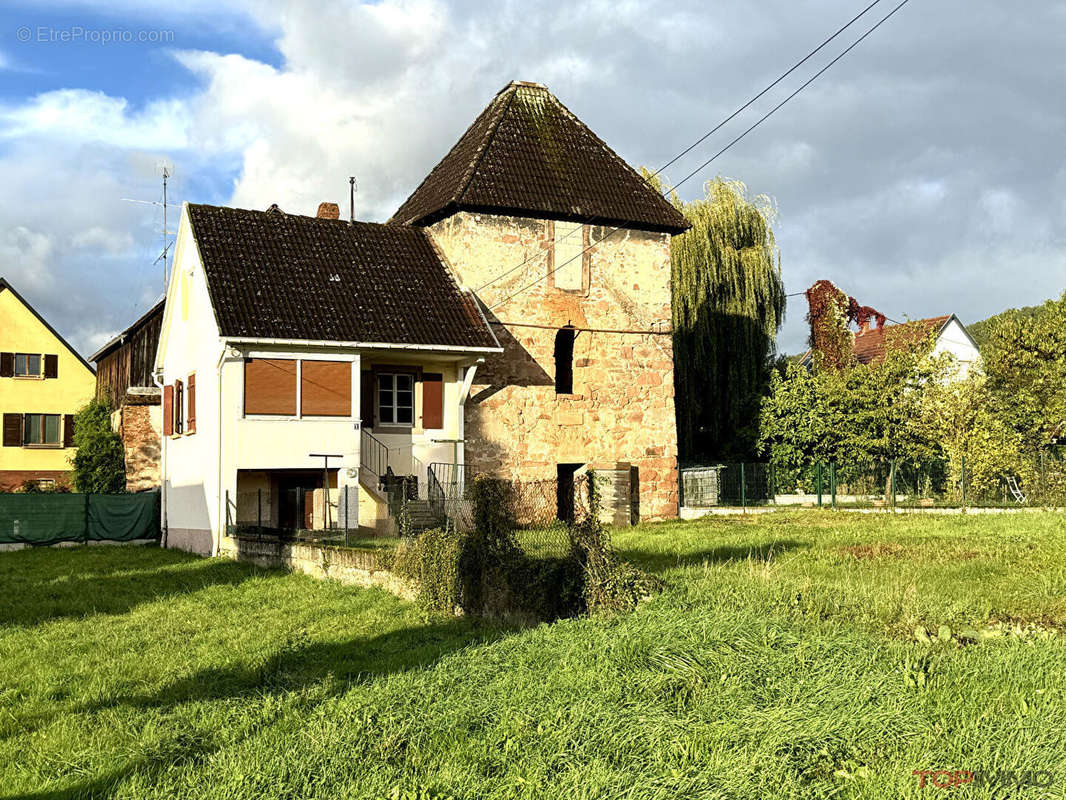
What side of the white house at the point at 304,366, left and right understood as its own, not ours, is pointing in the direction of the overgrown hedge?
front

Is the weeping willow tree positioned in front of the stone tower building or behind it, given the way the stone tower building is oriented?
behind

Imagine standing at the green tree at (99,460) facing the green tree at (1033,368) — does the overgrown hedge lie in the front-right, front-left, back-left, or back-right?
front-right

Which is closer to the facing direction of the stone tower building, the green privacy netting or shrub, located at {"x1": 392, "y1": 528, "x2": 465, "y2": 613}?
the shrub

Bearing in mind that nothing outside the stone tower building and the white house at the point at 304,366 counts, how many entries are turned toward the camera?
2

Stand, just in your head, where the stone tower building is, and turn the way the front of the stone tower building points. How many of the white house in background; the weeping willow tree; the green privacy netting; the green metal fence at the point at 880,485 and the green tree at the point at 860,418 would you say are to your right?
1

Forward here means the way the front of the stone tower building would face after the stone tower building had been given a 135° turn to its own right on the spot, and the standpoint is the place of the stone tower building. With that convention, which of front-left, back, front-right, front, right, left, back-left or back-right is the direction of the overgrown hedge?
back-left

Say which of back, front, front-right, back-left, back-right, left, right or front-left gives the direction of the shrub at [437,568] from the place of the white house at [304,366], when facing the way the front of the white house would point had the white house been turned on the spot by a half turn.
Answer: back

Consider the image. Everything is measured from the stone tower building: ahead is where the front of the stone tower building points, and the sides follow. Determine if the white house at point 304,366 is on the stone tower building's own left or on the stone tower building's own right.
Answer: on the stone tower building's own right

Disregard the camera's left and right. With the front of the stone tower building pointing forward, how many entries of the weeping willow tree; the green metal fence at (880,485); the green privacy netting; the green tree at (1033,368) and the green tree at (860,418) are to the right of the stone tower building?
1

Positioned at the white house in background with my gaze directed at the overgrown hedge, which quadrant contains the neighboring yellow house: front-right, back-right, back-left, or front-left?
front-right

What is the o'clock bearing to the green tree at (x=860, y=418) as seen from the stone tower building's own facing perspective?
The green tree is roughly at 8 o'clock from the stone tower building.

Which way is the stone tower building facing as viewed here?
toward the camera

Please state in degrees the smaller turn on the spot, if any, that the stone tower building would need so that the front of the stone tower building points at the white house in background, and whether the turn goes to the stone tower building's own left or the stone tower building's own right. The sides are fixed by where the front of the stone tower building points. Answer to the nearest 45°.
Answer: approximately 135° to the stone tower building's own left

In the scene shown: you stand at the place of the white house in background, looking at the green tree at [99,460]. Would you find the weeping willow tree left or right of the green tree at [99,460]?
left

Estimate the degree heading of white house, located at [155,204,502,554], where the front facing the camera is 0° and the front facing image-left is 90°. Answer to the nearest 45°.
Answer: approximately 0°
